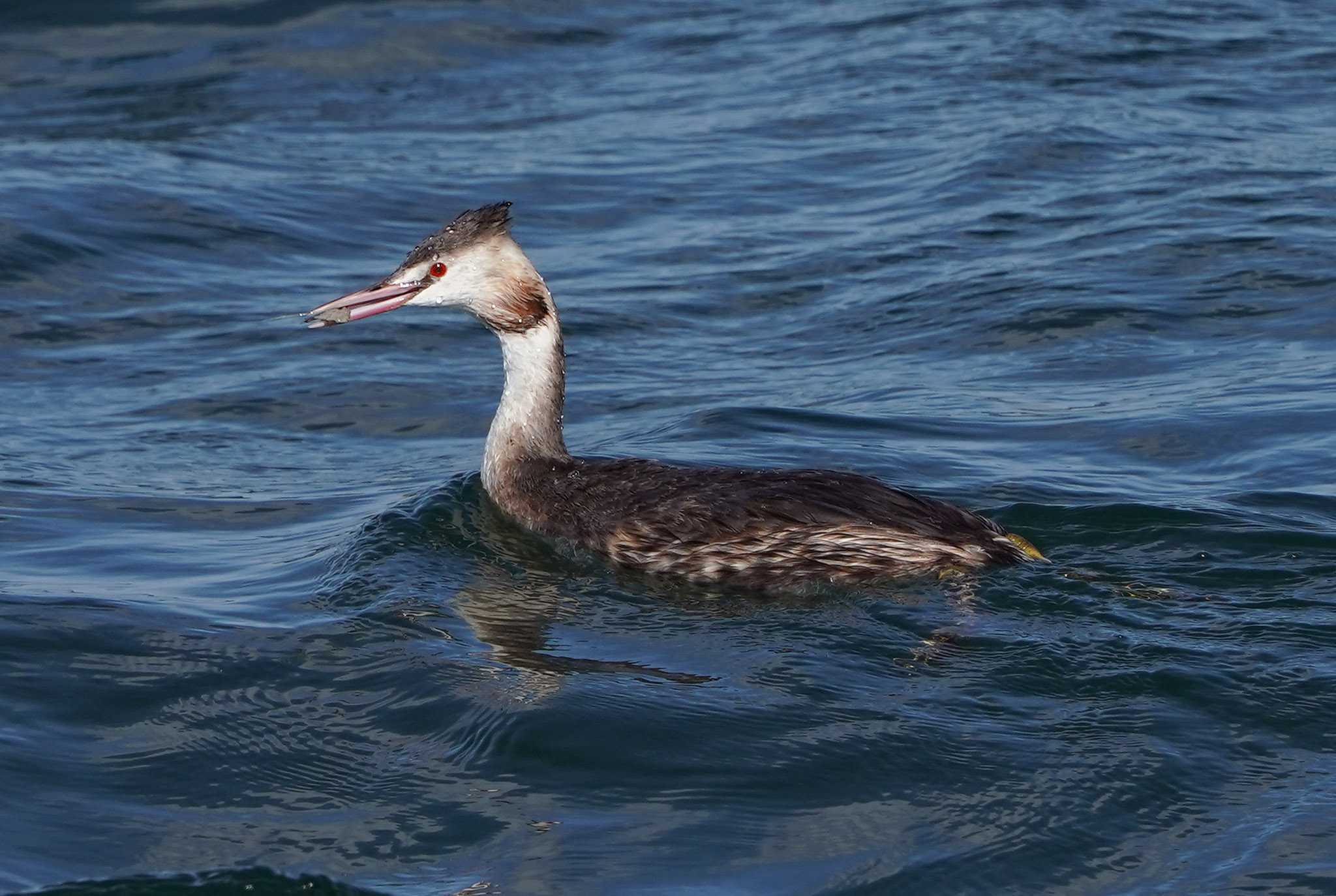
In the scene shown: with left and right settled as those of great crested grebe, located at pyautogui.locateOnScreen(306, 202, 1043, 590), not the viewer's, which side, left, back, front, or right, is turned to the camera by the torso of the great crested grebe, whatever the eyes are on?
left
